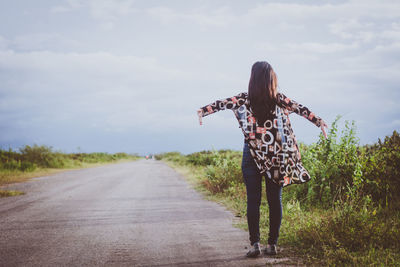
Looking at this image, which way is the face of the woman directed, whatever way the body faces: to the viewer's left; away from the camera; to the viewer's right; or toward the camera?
away from the camera

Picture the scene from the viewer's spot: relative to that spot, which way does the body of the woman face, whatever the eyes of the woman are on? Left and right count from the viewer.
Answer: facing away from the viewer

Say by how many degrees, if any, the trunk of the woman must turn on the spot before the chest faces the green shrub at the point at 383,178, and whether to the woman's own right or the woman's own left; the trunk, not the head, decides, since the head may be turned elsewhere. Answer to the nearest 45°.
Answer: approximately 45° to the woman's own right
